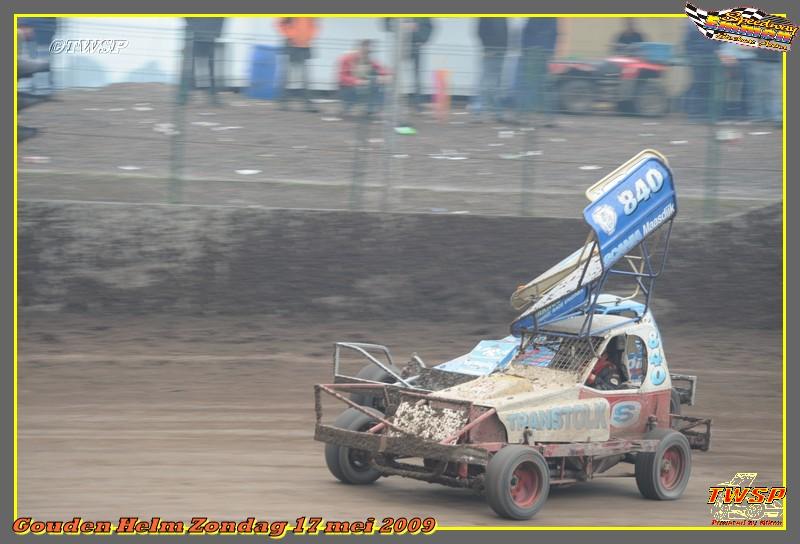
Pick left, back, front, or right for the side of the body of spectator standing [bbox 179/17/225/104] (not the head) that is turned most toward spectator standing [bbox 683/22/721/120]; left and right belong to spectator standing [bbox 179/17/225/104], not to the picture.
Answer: left

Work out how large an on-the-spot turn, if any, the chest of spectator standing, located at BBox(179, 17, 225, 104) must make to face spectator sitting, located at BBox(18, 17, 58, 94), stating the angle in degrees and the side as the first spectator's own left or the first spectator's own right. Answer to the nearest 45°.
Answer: approximately 90° to the first spectator's own right

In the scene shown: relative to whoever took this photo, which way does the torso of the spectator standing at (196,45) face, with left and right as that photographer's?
facing the viewer

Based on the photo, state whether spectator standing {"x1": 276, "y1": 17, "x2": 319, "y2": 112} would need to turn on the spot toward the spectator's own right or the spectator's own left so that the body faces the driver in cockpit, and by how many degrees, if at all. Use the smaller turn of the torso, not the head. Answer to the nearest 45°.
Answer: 0° — they already face them

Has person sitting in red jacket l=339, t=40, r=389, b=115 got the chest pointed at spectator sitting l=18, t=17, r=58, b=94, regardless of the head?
no

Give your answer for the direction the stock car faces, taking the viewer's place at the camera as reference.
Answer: facing the viewer and to the left of the viewer

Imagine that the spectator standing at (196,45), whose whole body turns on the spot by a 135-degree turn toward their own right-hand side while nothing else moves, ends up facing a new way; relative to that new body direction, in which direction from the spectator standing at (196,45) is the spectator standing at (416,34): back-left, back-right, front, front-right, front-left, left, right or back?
back-right

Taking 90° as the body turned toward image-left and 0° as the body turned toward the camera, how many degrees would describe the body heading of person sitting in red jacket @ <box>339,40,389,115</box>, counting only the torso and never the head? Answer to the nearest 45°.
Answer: approximately 0°

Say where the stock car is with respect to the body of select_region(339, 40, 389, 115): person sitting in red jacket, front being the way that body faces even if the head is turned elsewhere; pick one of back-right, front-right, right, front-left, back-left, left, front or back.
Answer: front

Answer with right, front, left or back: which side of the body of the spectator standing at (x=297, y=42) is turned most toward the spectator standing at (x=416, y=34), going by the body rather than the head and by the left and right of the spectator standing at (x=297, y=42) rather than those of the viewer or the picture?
left

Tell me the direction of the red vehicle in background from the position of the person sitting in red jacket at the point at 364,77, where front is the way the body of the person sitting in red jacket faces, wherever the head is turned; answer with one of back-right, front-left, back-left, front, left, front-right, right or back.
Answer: left

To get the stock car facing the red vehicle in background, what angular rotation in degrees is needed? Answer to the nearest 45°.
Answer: approximately 135° to its right

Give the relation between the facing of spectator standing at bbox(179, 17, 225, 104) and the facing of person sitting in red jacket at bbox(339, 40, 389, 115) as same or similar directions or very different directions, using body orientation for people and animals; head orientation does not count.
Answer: same or similar directions

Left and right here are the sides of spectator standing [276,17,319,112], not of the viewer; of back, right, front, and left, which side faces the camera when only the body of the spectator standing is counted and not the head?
front

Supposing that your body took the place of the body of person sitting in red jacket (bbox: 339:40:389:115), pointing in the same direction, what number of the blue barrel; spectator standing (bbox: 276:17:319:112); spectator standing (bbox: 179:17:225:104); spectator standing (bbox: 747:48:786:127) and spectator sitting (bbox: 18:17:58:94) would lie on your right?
4

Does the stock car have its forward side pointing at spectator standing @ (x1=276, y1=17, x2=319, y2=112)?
no
